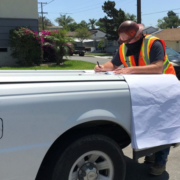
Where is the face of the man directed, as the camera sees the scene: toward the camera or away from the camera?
toward the camera

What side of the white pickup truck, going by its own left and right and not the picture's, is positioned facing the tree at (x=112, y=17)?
left

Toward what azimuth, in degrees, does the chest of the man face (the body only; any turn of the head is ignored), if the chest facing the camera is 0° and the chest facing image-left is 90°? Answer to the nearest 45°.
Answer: approximately 45°

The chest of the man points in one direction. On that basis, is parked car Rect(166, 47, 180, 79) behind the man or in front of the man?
behind

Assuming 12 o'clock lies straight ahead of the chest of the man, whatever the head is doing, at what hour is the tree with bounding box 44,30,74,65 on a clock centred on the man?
The tree is roughly at 4 o'clock from the man.

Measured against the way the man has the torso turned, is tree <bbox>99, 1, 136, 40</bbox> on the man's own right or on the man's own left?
on the man's own right
